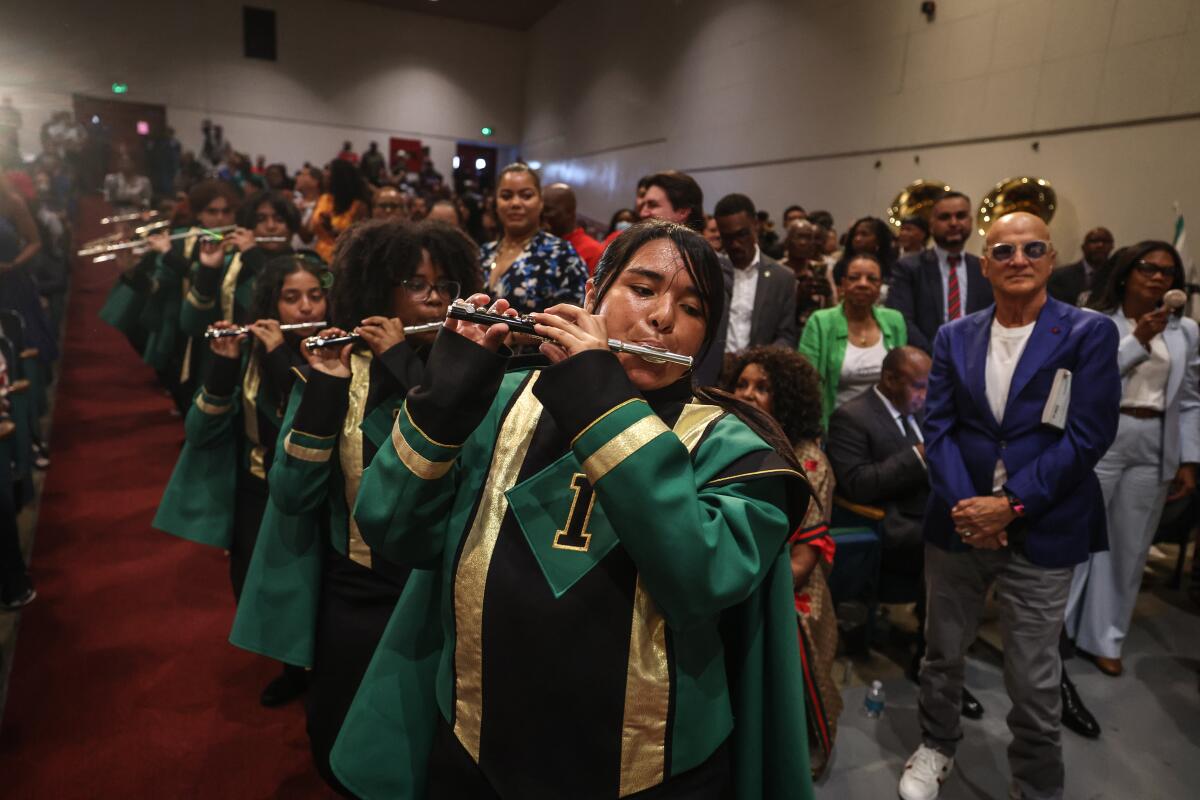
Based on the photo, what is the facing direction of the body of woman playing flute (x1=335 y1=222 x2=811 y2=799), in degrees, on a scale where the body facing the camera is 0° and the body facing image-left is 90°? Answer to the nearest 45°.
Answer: approximately 0°

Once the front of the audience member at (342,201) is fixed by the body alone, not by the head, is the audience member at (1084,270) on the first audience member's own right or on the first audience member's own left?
on the first audience member's own left

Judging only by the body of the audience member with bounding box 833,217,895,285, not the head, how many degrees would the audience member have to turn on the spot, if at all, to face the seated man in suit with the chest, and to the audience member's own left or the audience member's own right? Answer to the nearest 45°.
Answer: approximately 45° to the audience member's own left

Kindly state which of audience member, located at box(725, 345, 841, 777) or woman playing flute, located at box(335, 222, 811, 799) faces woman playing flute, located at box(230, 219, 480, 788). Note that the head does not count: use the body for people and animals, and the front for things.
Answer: the audience member
